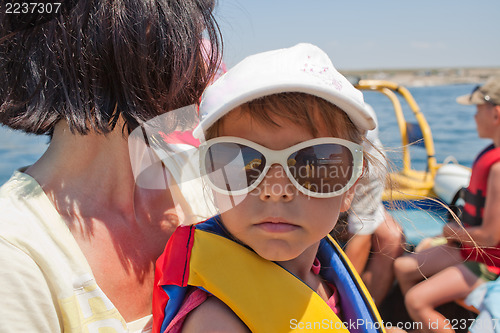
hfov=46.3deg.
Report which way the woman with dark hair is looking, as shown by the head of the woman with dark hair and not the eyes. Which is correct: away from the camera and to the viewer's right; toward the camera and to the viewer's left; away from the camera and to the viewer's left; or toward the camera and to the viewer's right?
away from the camera and to the viewer's right

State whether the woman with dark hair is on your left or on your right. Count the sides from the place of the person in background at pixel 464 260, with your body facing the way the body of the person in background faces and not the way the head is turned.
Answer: on your left

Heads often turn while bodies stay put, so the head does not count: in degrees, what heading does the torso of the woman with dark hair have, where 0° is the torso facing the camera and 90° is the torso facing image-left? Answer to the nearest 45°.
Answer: approximately 315°

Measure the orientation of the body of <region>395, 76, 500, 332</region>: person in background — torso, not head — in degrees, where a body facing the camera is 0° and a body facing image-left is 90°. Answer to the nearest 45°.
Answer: approximately 90°

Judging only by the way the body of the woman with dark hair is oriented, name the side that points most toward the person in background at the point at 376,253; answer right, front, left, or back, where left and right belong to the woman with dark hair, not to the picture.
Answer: left

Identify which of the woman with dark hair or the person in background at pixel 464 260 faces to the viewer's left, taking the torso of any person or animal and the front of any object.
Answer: the person in background

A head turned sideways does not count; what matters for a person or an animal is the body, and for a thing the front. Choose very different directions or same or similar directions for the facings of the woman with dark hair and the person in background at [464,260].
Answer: very different directions

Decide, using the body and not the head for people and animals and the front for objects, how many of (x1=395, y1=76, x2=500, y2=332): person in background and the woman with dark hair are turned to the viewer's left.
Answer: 1

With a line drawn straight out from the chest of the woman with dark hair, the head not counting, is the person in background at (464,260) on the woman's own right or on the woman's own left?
on the woman's own left

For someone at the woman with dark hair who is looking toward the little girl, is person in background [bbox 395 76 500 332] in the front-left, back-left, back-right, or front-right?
front-left
